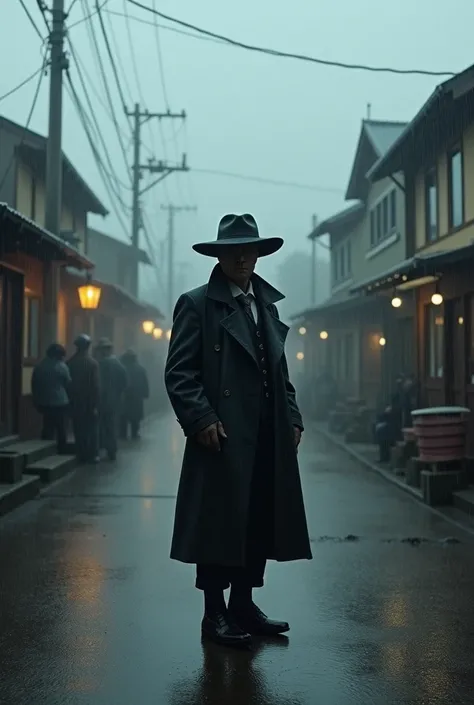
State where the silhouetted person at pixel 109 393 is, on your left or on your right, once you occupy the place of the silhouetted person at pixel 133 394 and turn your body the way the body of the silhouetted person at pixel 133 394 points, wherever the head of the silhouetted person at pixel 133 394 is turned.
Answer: on your left

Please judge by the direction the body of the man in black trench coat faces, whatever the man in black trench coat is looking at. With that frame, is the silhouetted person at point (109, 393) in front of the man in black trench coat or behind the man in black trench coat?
behind

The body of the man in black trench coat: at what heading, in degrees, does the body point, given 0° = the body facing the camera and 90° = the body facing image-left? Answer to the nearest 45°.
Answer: approximately 315°

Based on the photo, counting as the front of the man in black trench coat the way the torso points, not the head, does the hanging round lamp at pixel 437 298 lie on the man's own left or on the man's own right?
on the man's own left

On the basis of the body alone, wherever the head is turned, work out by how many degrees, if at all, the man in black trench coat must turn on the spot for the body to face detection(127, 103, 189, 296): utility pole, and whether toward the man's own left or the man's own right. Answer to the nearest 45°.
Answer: approximately 135° to the man's own left

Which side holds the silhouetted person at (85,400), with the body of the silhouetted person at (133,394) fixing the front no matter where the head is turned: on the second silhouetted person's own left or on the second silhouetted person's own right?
on the second silhouetted person's own left

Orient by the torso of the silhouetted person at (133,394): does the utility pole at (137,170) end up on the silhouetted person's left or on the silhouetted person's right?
on the silhouetted person's right
